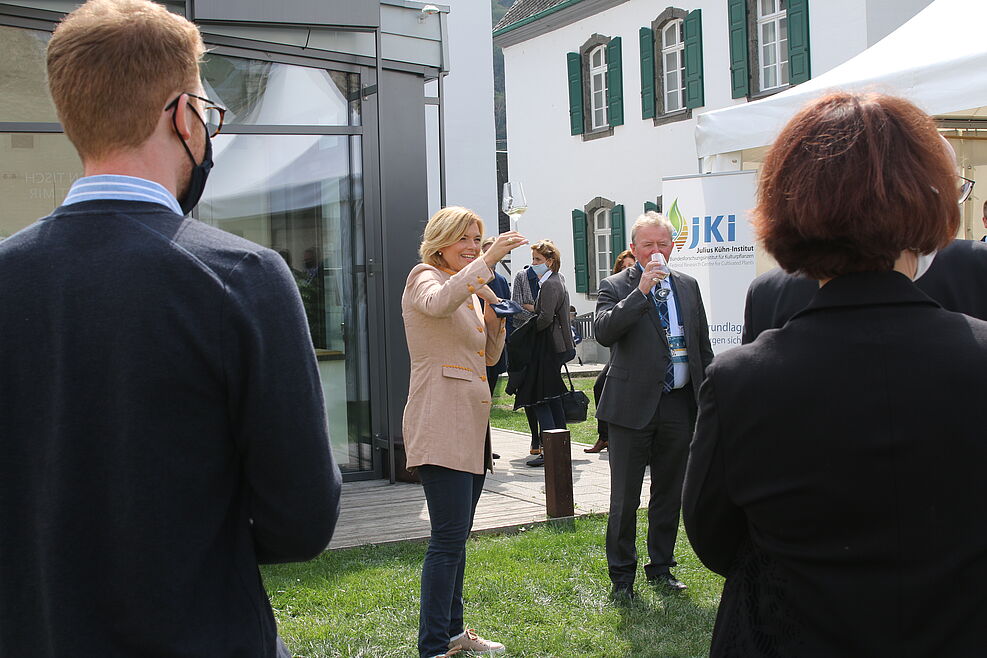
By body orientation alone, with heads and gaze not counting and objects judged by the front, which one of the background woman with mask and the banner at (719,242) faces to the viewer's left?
the background woman with mask

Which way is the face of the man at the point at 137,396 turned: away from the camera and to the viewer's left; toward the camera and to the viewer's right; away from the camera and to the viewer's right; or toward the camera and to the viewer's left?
away from the camera and to the viewer's right

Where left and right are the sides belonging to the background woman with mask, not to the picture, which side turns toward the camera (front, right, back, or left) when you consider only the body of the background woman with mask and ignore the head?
left

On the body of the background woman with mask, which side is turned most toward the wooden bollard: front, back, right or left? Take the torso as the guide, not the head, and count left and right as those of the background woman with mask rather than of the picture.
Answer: left

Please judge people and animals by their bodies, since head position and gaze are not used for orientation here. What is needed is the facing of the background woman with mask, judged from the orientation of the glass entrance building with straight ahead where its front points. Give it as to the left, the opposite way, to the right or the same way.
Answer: to the right

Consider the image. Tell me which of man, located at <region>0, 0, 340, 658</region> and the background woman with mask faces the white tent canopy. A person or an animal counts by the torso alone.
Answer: the man

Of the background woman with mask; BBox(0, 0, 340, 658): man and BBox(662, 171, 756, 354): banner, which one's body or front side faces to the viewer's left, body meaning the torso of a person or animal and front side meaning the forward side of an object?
the background woman with mask

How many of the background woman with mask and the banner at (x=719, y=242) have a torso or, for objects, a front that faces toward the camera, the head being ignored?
1

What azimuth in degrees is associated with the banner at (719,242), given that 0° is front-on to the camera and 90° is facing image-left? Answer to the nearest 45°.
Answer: approximately 0°

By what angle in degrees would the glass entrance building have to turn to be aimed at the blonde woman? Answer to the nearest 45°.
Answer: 0° — it already faces them

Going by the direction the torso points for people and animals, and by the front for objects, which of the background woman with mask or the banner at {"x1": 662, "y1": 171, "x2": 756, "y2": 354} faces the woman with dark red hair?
the banner

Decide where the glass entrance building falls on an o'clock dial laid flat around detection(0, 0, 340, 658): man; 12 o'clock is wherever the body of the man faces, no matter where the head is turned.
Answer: The glass entrance building is roughly at 11 o'clock from the man.

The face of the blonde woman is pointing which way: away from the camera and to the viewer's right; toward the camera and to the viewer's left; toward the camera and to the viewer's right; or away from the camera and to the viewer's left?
toward the camera and to the viewer's right

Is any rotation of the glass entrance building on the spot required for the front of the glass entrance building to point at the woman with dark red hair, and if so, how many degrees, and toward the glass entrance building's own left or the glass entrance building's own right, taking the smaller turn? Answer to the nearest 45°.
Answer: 0° — it already faces them

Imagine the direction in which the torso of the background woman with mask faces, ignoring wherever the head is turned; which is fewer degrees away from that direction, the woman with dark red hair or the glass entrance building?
the glass entrance building

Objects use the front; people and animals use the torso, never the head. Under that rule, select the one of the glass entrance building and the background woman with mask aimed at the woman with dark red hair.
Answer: the glass entrance building

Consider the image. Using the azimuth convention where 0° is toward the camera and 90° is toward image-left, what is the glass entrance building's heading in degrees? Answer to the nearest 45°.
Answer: approximately 0°
